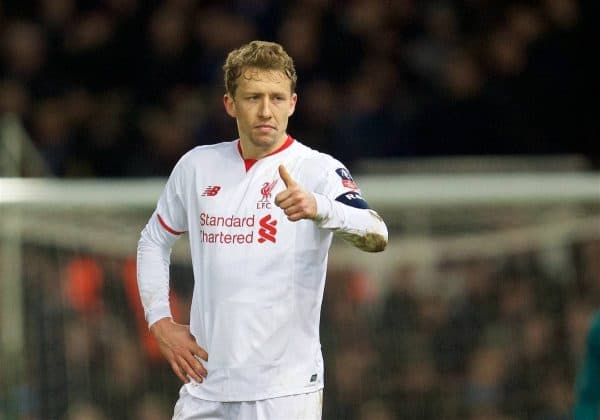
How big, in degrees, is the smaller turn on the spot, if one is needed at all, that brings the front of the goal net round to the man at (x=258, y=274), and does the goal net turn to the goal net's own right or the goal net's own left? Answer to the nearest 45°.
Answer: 0° — it already faces them

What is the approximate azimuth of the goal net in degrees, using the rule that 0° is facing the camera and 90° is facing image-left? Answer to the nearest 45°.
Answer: approximately 0°

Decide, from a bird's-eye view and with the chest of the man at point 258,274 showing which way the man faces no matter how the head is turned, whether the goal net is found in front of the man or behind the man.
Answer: behind

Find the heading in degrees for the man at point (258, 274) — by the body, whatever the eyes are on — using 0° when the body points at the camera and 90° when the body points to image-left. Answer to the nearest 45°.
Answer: approximately 0°

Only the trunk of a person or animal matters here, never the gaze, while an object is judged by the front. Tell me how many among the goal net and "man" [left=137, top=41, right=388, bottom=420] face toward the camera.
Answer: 2

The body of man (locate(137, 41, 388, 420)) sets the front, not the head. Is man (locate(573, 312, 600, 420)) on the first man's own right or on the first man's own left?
on the first man's own left
